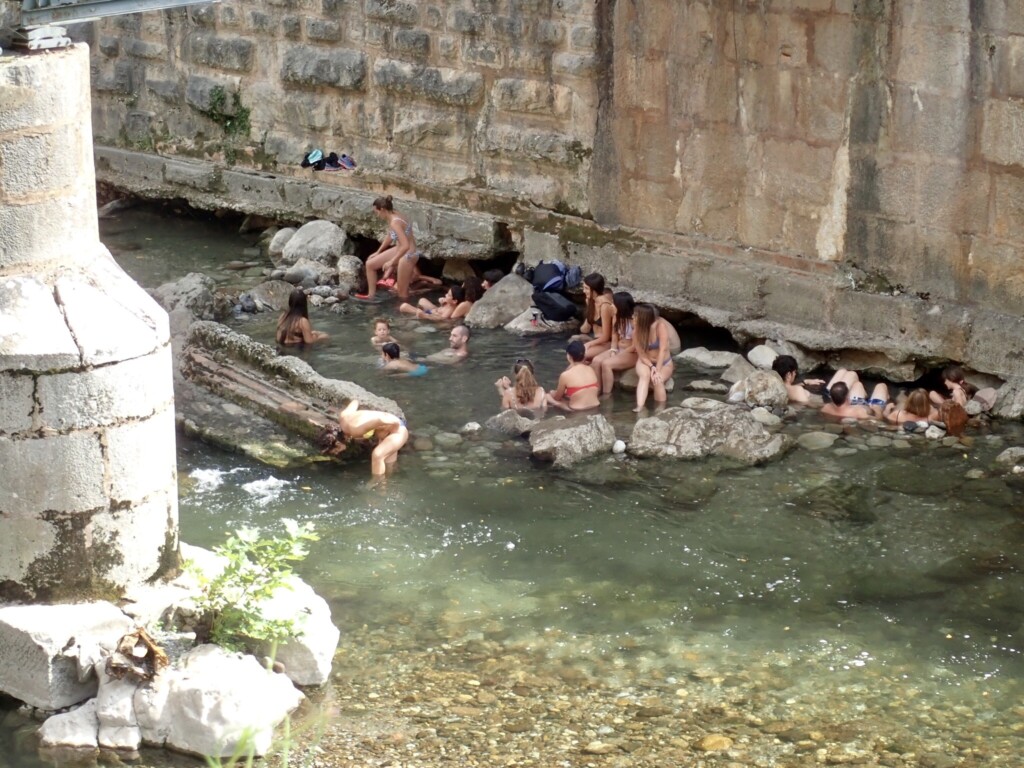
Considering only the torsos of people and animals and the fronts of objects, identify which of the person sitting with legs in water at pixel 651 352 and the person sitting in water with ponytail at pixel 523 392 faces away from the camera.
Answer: the person sitting in water with ponytail

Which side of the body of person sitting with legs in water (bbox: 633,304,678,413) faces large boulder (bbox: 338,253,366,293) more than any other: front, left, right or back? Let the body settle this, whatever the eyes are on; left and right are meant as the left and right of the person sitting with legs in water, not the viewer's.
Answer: right

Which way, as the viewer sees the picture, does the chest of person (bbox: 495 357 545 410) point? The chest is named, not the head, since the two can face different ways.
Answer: away from the camera

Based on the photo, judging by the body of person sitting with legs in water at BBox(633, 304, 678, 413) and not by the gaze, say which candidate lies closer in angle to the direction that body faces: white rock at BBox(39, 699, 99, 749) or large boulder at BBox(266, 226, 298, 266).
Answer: the white rock

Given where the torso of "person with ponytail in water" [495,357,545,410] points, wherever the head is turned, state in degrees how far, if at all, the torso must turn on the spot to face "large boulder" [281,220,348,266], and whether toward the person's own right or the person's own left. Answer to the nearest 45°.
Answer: approximately 45° to the person's own left

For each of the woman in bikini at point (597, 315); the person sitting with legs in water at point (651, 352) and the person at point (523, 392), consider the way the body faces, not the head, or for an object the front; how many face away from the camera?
1

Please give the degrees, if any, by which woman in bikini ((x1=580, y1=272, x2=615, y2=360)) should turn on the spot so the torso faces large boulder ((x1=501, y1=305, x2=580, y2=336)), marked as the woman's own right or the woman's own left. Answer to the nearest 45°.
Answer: approximately 45° to the woman's own right

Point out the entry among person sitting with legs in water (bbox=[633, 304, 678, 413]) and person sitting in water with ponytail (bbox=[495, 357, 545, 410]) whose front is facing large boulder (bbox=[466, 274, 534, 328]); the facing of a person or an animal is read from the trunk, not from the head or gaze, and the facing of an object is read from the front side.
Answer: the person sitting in water with ponytail

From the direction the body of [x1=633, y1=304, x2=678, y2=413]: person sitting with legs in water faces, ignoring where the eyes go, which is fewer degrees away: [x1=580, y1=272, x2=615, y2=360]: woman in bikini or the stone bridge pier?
the stone bridge pier

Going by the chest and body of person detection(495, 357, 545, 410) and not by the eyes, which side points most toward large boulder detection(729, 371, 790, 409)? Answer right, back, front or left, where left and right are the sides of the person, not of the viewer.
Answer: right

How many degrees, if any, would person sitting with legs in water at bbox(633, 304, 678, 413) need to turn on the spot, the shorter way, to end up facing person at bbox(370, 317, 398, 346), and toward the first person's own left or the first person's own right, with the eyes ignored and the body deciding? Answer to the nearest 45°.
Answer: approximately 90° to the first person's own right

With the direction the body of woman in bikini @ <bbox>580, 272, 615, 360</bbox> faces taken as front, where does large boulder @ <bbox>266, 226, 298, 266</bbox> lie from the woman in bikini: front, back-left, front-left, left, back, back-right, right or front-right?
front-right

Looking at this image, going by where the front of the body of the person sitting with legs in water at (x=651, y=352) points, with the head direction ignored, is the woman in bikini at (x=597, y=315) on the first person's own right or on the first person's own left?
on the first person's own right
